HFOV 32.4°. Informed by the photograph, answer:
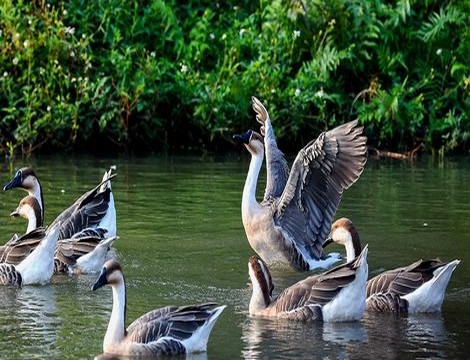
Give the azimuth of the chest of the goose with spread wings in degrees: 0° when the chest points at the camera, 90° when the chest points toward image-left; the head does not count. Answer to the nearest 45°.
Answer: approximately 90°

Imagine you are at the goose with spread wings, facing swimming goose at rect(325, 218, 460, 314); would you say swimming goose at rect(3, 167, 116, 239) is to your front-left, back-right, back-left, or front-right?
back-right

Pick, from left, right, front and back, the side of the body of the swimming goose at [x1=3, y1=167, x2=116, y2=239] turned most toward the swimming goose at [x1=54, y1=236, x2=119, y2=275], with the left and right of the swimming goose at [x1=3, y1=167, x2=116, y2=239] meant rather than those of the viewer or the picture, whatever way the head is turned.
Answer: left

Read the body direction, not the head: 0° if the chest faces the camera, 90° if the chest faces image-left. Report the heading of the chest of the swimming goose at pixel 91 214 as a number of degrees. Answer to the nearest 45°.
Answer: approximately 90°

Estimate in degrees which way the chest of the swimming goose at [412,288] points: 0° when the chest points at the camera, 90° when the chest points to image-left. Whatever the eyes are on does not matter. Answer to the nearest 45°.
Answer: approximately 90°

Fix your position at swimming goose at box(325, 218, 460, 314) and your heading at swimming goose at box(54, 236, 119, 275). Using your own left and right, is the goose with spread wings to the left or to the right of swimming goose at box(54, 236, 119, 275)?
right
